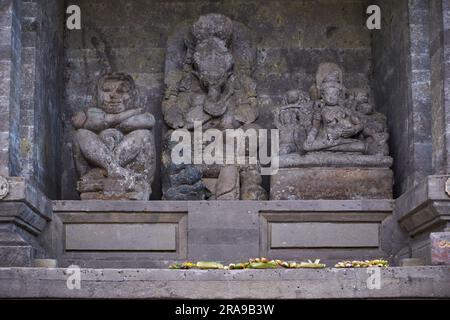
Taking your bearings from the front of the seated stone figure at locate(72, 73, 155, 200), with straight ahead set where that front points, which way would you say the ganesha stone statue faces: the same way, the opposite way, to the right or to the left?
the same way

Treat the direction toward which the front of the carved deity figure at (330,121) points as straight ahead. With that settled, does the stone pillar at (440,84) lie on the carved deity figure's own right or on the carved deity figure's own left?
on the carved deity figure's own left

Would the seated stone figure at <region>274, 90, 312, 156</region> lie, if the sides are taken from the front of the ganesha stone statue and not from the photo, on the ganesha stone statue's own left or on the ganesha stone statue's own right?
on the ganesha stone statue's own left

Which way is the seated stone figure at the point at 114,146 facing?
toward the camera

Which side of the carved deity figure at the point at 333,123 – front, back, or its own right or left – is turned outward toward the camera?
front

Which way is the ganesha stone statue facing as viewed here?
toward the camera

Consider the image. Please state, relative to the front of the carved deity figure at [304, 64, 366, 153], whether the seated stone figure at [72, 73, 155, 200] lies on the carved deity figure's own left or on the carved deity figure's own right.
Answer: on the carved deity figure's own right

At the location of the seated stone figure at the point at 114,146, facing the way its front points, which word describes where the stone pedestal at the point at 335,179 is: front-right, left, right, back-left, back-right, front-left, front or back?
left

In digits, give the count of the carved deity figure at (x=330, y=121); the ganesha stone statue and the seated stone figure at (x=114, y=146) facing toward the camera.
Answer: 3

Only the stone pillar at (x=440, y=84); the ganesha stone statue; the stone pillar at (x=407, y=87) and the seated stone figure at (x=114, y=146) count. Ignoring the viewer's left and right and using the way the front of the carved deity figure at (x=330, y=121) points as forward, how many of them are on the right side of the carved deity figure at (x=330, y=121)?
2

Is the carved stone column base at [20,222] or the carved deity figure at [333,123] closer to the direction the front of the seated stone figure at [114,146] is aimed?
the carved stone column base

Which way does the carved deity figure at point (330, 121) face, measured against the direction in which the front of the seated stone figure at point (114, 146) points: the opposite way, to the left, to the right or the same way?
the same way

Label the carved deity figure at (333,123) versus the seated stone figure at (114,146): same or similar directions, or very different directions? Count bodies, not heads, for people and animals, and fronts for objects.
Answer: same or similar directions
